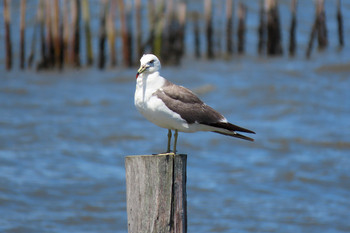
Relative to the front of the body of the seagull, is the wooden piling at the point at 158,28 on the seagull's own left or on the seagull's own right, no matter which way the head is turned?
on the seagull's own right

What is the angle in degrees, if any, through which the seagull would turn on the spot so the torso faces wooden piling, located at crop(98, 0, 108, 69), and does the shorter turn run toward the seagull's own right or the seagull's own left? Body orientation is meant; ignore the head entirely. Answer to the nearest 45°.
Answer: approximately 90° to the seagull's own right

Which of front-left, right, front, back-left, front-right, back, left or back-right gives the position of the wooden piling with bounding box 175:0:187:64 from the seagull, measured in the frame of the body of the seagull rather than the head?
right

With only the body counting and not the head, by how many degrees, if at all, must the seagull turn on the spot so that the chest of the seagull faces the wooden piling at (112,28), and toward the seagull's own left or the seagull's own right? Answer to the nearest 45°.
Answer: approximately 90° to the seagull's own right

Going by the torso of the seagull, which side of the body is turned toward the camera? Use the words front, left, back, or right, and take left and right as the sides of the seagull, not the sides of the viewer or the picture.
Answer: left

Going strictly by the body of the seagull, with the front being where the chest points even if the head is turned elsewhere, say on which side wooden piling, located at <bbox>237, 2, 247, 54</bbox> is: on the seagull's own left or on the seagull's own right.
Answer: on the seagull's own right

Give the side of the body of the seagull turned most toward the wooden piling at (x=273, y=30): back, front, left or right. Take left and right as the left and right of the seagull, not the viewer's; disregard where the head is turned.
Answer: right
